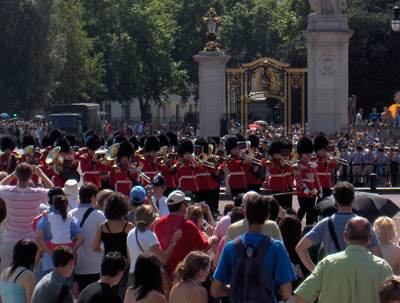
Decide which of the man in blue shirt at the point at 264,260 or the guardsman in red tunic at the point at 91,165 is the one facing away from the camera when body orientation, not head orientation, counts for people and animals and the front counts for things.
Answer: the man in blue shirt

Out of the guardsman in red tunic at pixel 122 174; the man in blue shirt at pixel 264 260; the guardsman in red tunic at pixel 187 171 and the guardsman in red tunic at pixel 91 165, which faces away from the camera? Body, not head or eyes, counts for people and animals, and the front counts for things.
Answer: the man in blue shirt

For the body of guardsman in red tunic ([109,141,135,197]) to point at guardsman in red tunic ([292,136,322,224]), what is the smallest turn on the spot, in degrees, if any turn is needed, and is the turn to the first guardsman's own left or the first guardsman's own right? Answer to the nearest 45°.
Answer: approximately 45° to the first guardsman's own left

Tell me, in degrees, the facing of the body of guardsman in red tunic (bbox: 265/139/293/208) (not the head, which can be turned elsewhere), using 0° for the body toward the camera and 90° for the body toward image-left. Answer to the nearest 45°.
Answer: approximately 315°

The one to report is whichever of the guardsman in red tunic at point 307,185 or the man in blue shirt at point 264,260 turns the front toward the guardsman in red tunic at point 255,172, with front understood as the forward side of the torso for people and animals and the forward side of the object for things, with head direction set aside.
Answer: the man in blue shirt

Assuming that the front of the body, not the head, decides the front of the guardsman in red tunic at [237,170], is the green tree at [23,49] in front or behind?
behind

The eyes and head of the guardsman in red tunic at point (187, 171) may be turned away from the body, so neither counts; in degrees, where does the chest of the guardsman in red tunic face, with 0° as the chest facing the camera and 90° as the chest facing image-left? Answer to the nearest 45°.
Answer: approximately 315°

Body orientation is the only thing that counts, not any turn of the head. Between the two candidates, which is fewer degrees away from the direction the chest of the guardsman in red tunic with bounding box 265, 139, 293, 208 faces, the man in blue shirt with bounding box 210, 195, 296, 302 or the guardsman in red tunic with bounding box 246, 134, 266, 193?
the man in blue shirt

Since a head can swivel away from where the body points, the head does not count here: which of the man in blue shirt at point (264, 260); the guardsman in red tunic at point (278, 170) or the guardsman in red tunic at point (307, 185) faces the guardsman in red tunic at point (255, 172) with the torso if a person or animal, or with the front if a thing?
the man in blue shirt

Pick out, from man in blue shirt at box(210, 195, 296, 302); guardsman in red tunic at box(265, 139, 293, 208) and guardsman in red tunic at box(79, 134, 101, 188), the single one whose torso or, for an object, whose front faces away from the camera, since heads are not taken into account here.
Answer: the man in blue shirt

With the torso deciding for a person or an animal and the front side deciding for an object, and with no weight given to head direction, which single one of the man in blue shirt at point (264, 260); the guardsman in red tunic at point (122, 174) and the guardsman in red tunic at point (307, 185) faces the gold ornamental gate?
the man in blue shirt

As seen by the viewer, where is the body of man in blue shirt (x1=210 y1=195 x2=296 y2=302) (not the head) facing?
away from the camera

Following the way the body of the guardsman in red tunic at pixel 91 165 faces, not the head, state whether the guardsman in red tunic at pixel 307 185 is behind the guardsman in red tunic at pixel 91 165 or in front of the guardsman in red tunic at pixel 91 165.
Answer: in front

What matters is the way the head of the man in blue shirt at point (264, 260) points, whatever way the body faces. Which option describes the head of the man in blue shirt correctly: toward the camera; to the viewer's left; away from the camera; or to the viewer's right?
away from the camera

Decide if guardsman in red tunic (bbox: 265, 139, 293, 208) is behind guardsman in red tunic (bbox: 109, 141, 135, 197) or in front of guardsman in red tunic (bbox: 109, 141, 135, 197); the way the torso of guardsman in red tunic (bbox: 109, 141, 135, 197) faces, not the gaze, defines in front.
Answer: in front

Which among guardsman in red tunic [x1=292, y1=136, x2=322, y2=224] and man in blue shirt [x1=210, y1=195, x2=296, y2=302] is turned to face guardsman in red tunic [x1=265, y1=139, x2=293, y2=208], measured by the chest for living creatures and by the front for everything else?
the man in blue shirt

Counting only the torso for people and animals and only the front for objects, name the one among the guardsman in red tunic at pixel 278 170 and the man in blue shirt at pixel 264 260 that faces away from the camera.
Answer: the man in blue shirt
